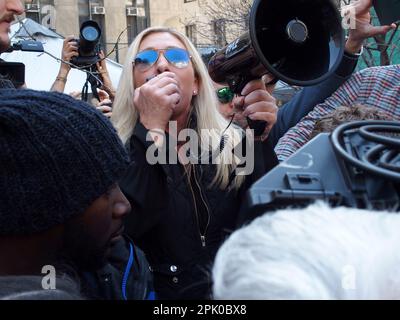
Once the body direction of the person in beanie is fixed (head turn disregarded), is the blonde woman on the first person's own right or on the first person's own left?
on the first person's own left

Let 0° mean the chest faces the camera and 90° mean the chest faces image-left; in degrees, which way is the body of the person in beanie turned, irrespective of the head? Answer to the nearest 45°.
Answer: approximately 270°

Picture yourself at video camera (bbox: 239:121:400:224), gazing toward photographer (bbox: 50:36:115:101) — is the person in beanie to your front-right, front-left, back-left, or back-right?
front-left

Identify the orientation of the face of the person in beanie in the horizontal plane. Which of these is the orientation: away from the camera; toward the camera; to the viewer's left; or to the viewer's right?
to the viewer's right

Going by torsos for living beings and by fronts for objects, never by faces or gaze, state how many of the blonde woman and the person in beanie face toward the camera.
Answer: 1

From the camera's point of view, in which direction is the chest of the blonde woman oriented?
toward the camera

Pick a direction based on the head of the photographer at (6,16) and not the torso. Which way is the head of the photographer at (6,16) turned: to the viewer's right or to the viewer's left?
to the viewer's right

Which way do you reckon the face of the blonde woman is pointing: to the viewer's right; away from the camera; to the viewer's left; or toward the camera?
toward the camera

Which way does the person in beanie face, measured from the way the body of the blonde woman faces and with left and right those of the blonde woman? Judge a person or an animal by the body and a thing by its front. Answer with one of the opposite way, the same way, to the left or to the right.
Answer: to the left
